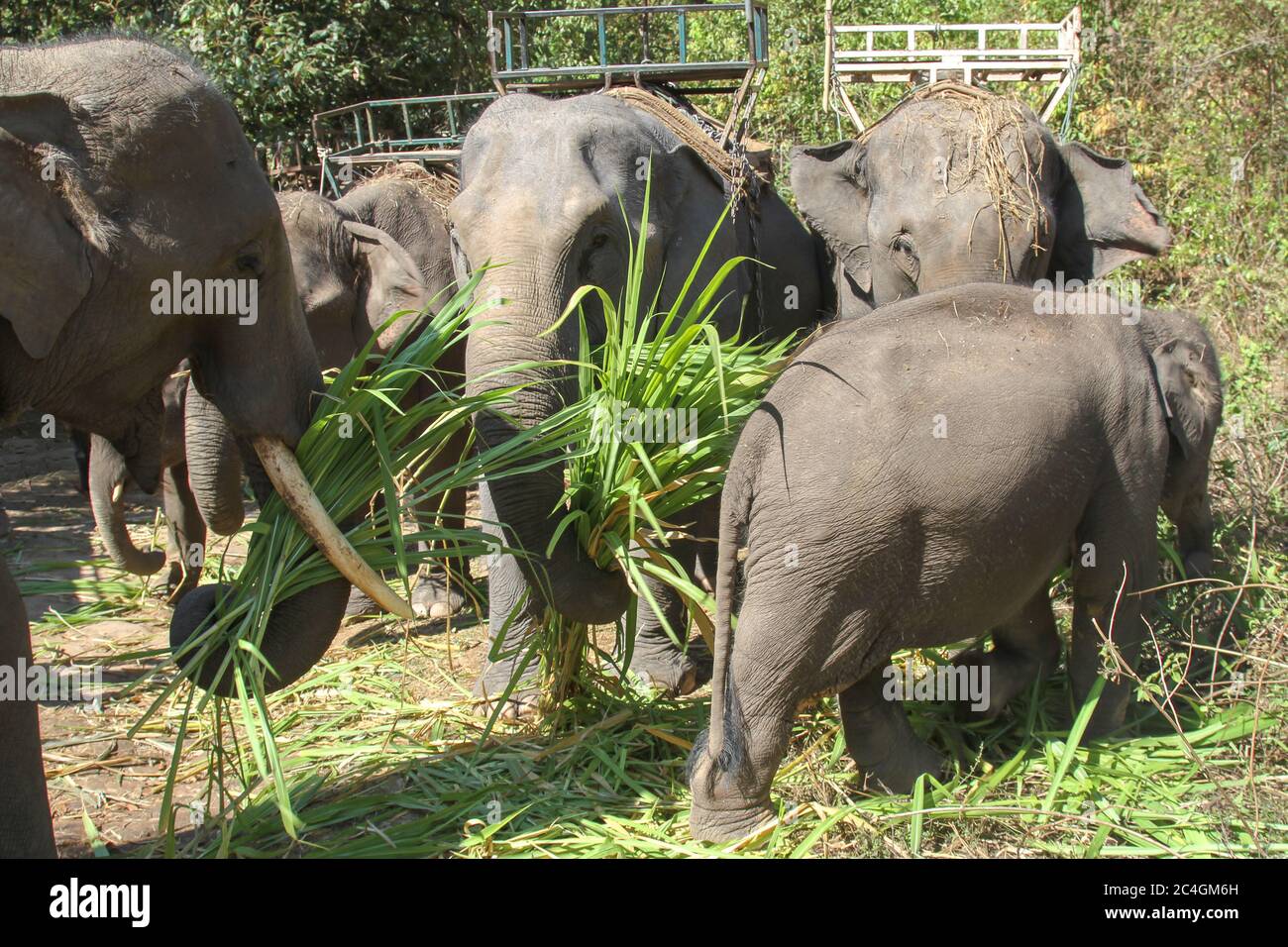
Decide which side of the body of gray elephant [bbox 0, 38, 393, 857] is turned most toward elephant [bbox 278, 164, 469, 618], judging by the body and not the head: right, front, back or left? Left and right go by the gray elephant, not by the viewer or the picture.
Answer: left

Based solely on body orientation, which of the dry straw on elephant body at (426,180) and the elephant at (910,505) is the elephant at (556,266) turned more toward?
the elephant

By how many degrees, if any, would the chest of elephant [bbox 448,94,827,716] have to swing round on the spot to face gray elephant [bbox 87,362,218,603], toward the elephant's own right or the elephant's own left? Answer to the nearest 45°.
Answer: approximately 90° to the elephant's own right

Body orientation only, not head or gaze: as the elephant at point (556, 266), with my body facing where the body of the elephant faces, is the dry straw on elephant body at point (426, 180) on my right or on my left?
on my right

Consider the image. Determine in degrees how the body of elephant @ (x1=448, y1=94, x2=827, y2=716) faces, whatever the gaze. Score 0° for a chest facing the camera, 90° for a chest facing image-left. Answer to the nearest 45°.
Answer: approximately 45°

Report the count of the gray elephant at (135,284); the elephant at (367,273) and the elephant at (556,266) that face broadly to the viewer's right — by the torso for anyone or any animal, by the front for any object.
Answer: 1
